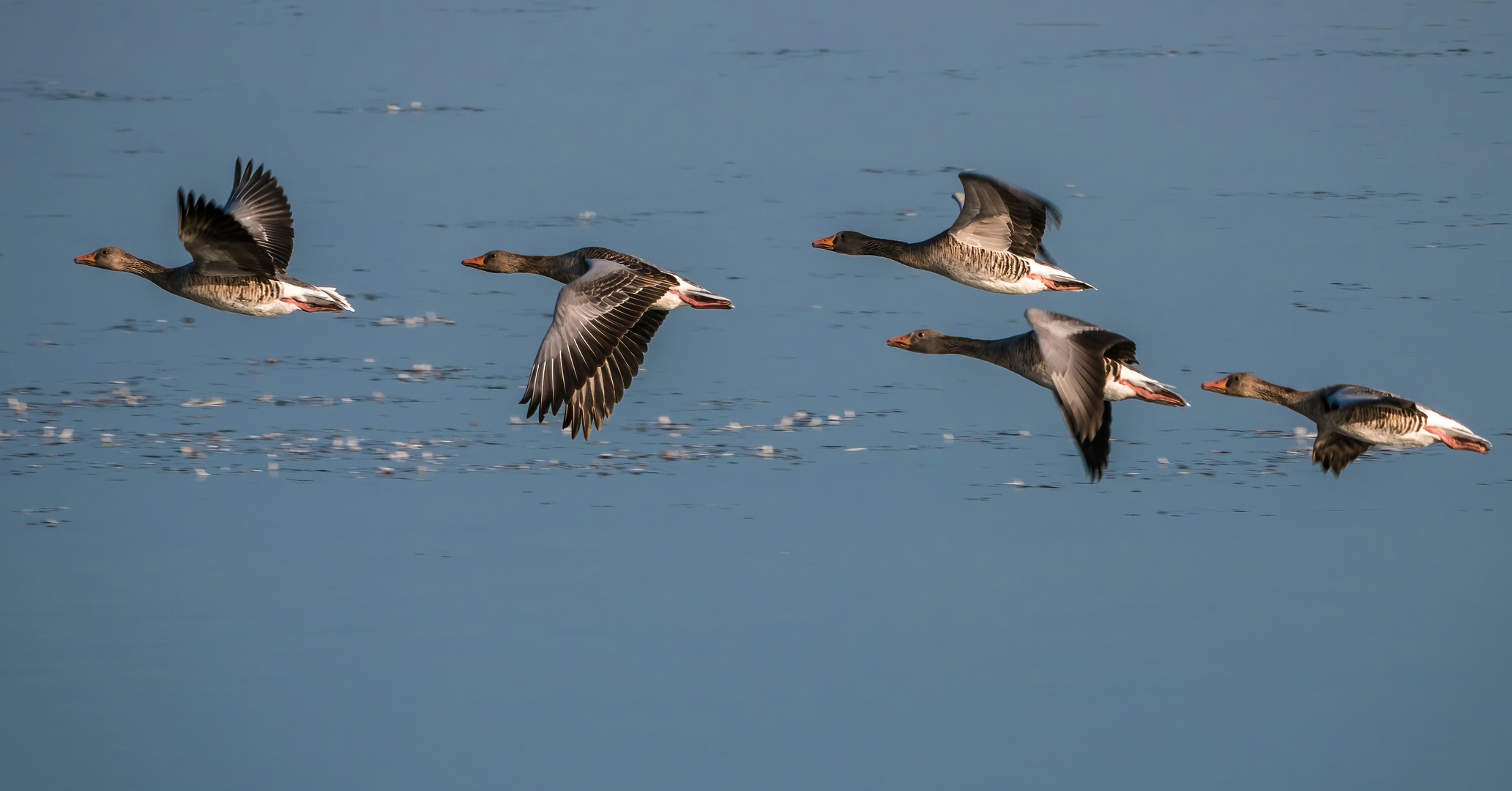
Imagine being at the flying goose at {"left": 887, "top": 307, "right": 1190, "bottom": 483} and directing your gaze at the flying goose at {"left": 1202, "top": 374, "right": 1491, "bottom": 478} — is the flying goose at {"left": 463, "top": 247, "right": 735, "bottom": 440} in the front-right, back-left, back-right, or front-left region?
back-left

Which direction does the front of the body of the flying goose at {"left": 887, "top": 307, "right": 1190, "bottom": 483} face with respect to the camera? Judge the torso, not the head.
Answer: to the viewer's left

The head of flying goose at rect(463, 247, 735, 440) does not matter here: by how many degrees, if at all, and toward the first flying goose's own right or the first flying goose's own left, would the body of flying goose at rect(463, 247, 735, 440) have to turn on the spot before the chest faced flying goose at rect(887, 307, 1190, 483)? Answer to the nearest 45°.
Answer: approximately 180°

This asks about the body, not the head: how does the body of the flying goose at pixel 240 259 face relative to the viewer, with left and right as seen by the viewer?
facing to the left of the viewer

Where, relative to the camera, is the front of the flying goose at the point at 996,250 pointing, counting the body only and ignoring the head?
to the viewer's left

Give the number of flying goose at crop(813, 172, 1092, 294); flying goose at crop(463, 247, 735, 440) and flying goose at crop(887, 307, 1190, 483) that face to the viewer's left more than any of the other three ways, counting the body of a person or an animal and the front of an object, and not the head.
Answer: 3

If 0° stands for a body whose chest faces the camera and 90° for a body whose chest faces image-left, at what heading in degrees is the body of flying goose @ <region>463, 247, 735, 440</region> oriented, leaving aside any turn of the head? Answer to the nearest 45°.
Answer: approximately 90°

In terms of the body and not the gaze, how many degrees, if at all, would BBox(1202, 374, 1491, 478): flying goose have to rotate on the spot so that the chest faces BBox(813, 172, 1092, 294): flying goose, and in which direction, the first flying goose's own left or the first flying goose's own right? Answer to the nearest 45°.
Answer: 0° — it already faces it

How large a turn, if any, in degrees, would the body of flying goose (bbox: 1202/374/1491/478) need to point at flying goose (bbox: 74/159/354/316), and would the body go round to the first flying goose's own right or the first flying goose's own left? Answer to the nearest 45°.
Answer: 0° — it already faces it

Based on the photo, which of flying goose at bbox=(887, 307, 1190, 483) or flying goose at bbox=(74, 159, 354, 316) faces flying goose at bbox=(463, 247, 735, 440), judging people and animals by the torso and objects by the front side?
flying goose at bbox=(887, 307, 1190, 483)

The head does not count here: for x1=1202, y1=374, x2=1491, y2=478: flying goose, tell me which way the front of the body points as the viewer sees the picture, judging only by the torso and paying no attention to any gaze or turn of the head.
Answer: to the viewer's left
